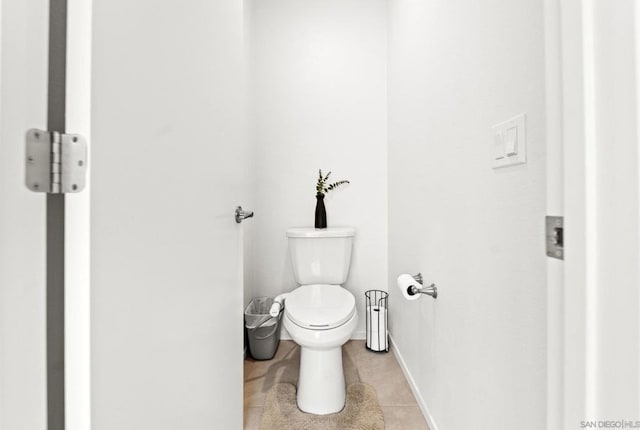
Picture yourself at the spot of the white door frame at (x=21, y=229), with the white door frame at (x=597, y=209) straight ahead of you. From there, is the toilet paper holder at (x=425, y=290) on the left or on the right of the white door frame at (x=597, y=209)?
left

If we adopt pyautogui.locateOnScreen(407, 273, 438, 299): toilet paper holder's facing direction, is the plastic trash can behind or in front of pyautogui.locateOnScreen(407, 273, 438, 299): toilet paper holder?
in front

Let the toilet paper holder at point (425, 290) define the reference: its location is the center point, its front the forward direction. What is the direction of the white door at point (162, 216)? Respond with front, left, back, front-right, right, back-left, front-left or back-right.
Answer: front-left

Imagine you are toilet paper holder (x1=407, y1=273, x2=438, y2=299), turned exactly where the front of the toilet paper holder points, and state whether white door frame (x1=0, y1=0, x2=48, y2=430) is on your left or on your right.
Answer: on your left

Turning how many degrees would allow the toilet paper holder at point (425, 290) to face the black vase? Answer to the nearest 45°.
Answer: approximately 45° to its right

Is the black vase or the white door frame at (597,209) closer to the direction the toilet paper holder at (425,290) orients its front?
the black vase

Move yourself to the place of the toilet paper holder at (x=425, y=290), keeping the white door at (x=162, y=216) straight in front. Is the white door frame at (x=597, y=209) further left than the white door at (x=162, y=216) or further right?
left

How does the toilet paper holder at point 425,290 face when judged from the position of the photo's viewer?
facing to the left of the viewer

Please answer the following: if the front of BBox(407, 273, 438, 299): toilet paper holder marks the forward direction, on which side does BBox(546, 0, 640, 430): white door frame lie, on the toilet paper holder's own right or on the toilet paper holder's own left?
on the toilet paper holder's own left
